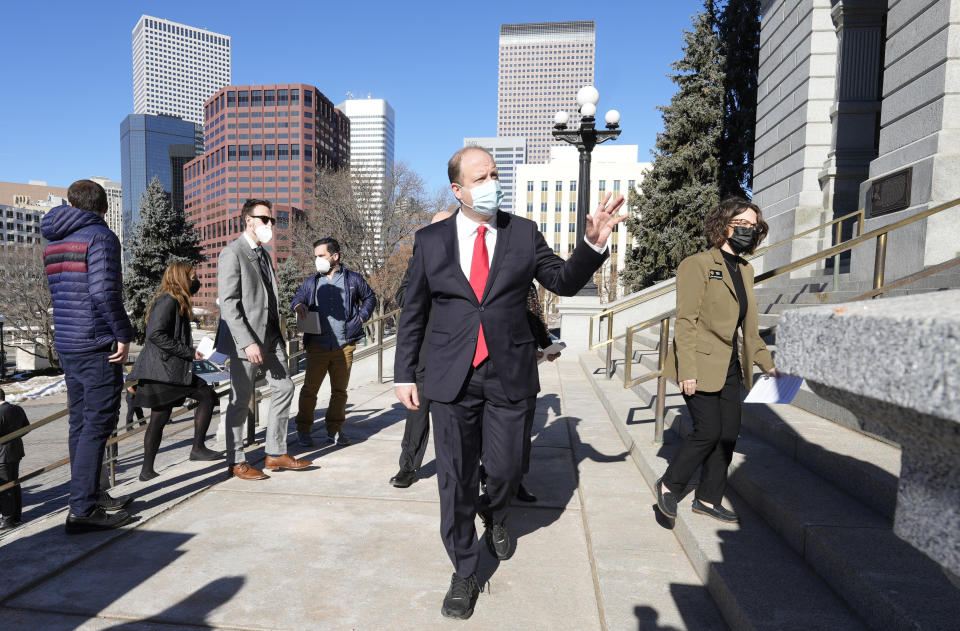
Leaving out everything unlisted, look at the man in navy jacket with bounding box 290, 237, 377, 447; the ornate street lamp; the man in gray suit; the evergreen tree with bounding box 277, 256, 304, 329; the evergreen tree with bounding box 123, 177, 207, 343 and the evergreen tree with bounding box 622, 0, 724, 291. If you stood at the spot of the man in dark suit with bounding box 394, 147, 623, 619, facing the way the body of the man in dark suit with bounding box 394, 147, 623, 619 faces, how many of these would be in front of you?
0

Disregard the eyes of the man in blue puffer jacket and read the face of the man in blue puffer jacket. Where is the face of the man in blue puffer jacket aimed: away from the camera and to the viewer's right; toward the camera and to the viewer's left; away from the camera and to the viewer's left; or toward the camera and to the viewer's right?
away from the camera and to the viewer's right

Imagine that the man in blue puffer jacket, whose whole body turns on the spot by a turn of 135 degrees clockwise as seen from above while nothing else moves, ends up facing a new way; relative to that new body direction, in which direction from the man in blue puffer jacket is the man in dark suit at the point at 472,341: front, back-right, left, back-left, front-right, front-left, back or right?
front-left

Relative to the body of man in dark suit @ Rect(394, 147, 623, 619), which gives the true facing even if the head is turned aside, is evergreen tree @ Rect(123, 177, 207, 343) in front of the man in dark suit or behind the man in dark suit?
behind

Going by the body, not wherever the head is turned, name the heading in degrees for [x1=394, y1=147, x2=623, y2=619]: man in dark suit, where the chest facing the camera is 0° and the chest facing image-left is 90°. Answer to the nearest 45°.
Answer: approximately 0°

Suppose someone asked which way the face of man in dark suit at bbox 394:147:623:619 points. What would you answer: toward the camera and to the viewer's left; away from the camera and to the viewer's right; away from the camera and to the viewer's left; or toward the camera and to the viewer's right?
toward the camera and to the viewer's right

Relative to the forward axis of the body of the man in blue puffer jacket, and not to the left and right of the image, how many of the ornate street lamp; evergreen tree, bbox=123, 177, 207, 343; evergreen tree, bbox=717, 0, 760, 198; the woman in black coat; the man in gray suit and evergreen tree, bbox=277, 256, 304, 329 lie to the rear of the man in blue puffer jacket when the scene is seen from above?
0

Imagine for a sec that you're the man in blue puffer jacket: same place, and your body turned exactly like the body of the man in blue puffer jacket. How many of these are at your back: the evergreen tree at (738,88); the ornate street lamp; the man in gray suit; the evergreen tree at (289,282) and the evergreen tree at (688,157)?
0

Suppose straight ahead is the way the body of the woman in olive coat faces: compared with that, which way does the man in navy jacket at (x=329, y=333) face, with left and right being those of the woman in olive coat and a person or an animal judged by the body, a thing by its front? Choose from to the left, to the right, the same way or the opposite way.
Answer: the same way

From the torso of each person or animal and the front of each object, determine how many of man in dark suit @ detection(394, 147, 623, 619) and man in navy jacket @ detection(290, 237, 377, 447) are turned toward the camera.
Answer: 2

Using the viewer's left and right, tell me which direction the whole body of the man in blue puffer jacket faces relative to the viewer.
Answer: facing away from the viewer and to the right of the viewer

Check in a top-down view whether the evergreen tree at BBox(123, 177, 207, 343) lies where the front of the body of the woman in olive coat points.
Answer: no

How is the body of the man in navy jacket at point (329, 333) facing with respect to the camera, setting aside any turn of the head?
toward the camera
